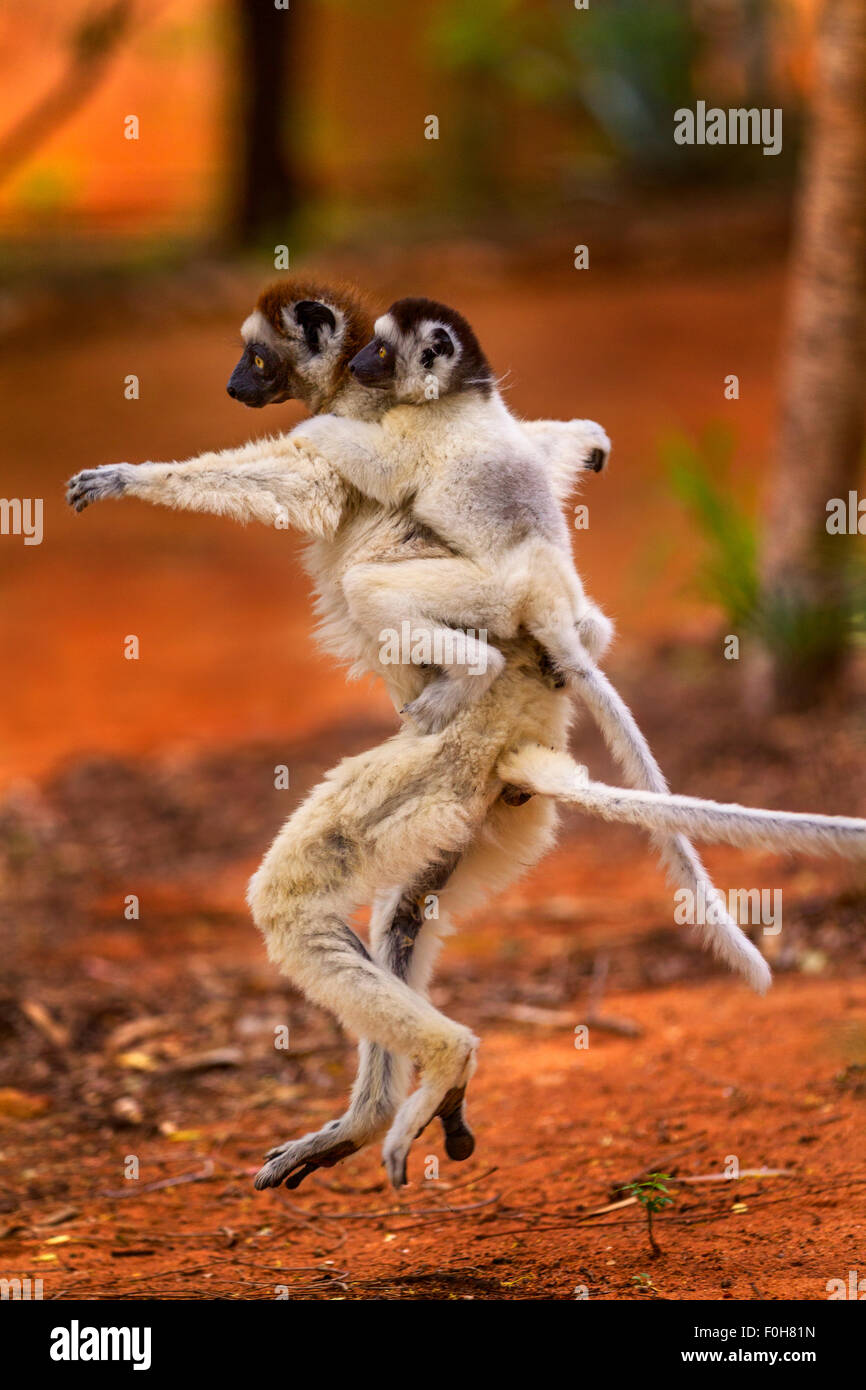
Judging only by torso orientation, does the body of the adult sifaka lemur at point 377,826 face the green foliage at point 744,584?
no

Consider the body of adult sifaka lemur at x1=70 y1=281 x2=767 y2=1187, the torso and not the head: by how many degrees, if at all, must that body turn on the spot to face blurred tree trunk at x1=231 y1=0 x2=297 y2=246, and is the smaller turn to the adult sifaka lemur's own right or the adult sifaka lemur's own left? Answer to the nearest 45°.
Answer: approximately 90° to the adult sifaka lemur's own right

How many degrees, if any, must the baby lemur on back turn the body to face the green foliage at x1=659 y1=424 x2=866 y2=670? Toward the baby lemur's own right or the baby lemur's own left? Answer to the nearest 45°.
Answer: approximately 90° to the baby lemur's own right

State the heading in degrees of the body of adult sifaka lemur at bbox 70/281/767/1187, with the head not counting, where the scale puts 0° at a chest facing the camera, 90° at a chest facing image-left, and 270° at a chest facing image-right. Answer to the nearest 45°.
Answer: approximately 90°

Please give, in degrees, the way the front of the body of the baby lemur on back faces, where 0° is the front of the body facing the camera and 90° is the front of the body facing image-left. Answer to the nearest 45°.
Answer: approximately 90°

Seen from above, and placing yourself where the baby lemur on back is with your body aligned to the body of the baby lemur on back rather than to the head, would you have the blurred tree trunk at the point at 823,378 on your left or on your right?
on your right
